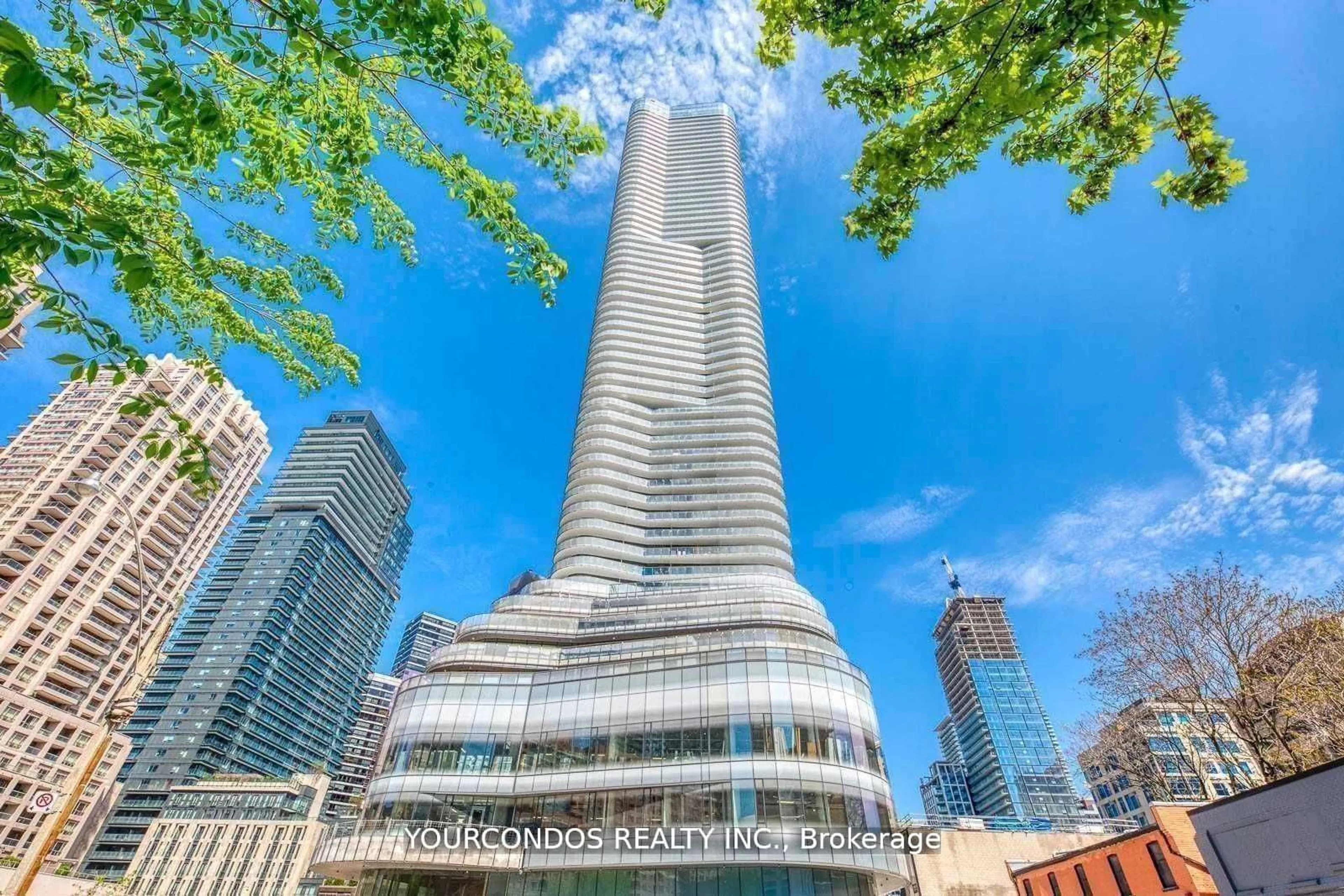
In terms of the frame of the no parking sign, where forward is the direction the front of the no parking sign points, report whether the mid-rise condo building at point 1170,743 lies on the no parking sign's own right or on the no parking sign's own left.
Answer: on the no parking sign's own left

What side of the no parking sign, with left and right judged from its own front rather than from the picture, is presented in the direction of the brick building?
left

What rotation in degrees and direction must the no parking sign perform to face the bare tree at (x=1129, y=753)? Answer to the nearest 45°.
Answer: approximately 90° to its left

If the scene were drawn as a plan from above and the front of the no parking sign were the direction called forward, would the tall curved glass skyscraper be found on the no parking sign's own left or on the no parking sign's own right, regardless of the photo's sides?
on the no parking sign's own left

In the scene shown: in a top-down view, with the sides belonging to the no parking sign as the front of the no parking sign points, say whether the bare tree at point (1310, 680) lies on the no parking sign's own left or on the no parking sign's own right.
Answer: on the no parking sign's own left
